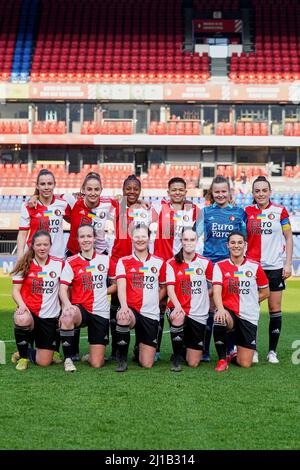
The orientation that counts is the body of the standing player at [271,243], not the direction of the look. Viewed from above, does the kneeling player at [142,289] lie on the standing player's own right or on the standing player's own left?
on the standing player's own right

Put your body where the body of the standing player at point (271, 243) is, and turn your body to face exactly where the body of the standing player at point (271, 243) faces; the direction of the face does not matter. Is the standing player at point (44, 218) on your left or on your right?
on your right

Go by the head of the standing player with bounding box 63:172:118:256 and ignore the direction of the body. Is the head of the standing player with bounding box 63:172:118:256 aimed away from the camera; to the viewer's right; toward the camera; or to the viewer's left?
toward the camera

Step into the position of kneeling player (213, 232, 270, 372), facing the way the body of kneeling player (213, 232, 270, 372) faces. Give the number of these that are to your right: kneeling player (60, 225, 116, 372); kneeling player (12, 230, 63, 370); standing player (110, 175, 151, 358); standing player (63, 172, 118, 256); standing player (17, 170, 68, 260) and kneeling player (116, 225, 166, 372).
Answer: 6

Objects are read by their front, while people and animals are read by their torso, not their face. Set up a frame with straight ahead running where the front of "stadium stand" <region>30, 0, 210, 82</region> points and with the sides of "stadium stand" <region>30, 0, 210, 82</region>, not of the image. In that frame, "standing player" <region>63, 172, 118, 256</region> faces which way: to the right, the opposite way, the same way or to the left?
the same way

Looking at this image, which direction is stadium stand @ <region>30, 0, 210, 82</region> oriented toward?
toward the camera

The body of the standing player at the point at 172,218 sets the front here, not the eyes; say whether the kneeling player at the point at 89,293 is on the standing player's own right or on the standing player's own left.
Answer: on the standing player's own right

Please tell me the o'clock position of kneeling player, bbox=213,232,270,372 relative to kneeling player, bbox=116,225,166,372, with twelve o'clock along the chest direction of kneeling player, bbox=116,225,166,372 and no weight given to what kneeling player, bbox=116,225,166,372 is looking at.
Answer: kneeling player, bbox=213,232,270,372 is roughly at 9 o'clock from kneeling player, bbox=116,225,166,372.

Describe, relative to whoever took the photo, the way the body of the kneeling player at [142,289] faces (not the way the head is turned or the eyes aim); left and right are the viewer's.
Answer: facing the viewer

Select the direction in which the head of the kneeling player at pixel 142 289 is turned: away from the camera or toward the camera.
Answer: toward the camera

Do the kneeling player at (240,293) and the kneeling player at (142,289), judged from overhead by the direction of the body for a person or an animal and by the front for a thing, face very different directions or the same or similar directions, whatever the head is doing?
same or similar directions

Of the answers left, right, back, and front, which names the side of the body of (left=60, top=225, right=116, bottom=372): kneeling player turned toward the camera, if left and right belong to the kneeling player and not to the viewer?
front

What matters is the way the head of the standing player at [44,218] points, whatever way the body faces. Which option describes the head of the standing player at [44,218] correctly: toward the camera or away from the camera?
toward the camera

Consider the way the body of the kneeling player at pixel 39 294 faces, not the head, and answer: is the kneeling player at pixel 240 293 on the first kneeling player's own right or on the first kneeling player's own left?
on the first kneeling player's own left
